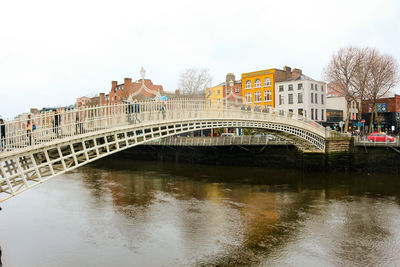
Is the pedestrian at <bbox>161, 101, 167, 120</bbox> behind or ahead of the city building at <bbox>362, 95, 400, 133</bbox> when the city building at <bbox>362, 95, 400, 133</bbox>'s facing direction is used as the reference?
ahead

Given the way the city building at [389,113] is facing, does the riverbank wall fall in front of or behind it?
in front
